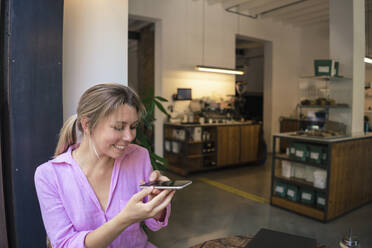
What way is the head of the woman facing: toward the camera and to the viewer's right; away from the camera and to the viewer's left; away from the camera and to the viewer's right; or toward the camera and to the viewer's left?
toward the camera and to the viewer's right

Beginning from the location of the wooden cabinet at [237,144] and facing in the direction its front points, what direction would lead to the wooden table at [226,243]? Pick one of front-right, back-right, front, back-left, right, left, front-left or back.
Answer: front-right

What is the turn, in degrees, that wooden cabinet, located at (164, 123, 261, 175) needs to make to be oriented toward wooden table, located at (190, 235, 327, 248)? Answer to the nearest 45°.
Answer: approximately 45° to its right

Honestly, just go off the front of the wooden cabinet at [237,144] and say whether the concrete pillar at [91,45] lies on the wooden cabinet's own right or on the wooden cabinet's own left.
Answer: on the wooden cabinet's own right

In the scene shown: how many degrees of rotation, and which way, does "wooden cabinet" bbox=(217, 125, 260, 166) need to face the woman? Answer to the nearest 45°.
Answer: approximately 45° to its right

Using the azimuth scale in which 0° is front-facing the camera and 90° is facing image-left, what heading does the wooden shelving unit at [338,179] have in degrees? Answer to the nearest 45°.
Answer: approximately 45°

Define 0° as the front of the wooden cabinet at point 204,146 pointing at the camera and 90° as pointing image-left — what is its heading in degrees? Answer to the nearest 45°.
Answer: approximately 315°

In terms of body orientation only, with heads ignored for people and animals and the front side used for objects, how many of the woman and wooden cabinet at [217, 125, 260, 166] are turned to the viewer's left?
0

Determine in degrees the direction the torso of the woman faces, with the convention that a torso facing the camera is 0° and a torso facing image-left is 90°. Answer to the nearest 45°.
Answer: approximately 315°
